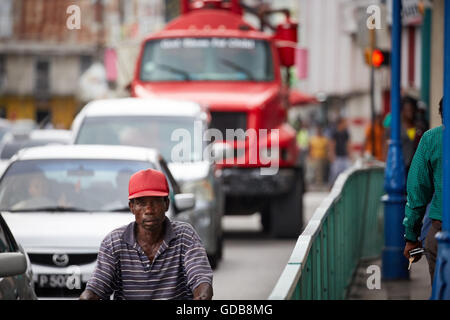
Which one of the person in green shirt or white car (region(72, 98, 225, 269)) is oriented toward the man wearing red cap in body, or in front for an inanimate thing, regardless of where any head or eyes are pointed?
the white car

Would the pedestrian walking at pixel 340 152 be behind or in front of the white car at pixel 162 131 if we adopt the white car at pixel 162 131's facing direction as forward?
behind

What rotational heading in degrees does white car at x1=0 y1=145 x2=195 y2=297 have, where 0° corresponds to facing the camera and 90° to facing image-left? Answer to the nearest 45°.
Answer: approximately 0°

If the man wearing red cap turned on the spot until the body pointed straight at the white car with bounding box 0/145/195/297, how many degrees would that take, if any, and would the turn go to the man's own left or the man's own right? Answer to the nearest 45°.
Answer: approximately 180°

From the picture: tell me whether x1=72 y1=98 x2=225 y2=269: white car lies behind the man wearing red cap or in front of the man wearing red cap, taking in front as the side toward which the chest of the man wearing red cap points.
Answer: behind

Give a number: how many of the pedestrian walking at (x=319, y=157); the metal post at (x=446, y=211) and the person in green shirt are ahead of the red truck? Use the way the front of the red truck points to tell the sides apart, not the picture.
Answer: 2
